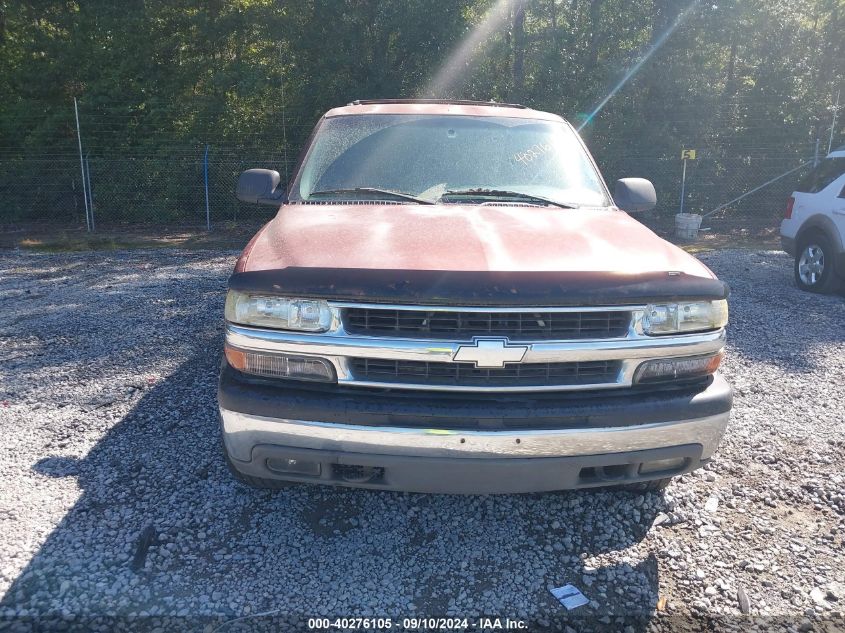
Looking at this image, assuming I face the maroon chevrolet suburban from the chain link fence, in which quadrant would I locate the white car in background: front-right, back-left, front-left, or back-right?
front-left

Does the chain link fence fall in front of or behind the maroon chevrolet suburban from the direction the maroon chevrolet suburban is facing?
behind

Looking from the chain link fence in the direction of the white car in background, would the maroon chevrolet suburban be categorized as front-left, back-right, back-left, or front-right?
front-right

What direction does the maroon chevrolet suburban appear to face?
toward the camera

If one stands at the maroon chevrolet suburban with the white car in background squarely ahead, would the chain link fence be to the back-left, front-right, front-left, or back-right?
front-left

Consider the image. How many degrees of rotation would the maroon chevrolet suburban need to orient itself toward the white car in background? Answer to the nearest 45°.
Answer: approximately 135° to its left
